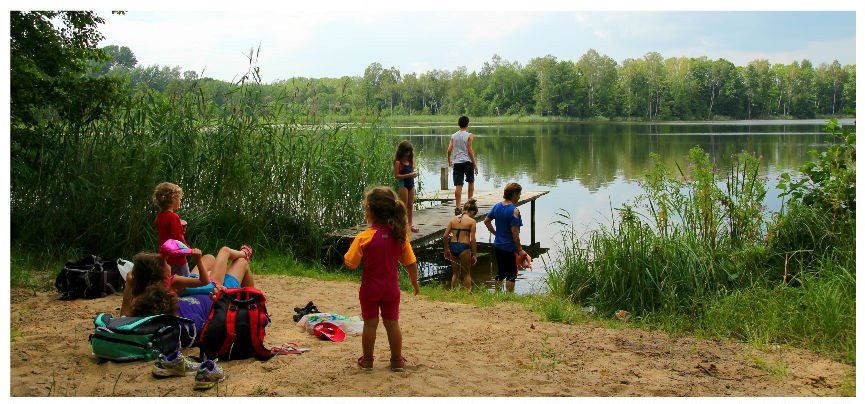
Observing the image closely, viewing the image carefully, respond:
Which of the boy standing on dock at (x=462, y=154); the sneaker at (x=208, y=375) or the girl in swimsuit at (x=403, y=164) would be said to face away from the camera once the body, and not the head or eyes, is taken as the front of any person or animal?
the boy standing on dock

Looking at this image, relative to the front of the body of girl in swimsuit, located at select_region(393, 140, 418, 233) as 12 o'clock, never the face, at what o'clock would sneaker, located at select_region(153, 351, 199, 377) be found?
The sneaker is roughly at 2 o'clock from the girl in swimsuit.

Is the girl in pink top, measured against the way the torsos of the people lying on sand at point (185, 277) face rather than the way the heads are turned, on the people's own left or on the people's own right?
on the people's own right

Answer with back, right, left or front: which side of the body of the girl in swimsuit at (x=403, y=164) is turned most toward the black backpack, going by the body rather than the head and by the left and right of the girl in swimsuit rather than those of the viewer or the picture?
right

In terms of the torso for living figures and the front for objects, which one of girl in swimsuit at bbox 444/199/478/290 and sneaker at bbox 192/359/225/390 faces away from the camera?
the girl in swimsuit

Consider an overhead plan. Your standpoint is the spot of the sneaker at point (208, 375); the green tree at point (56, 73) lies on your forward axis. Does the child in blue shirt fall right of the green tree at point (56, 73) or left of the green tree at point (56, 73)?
right

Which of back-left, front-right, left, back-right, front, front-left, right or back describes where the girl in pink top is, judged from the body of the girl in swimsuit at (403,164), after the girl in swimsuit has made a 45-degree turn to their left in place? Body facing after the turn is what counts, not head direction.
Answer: right

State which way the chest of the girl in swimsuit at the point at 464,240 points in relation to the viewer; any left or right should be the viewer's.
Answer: facing away from the viewer

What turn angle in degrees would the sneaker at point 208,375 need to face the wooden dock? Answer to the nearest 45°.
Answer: approximately 180°

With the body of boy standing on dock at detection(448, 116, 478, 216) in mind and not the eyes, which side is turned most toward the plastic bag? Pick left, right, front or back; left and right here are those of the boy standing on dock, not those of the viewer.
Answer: back

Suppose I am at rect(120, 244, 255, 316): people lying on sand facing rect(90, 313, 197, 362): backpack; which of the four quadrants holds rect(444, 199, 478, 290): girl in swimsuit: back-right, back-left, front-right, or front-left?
back-left
